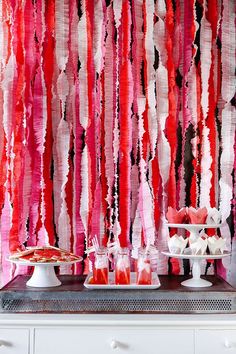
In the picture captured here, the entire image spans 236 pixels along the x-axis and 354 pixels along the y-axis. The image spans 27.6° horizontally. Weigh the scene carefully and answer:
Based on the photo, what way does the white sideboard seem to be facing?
toward the camera
